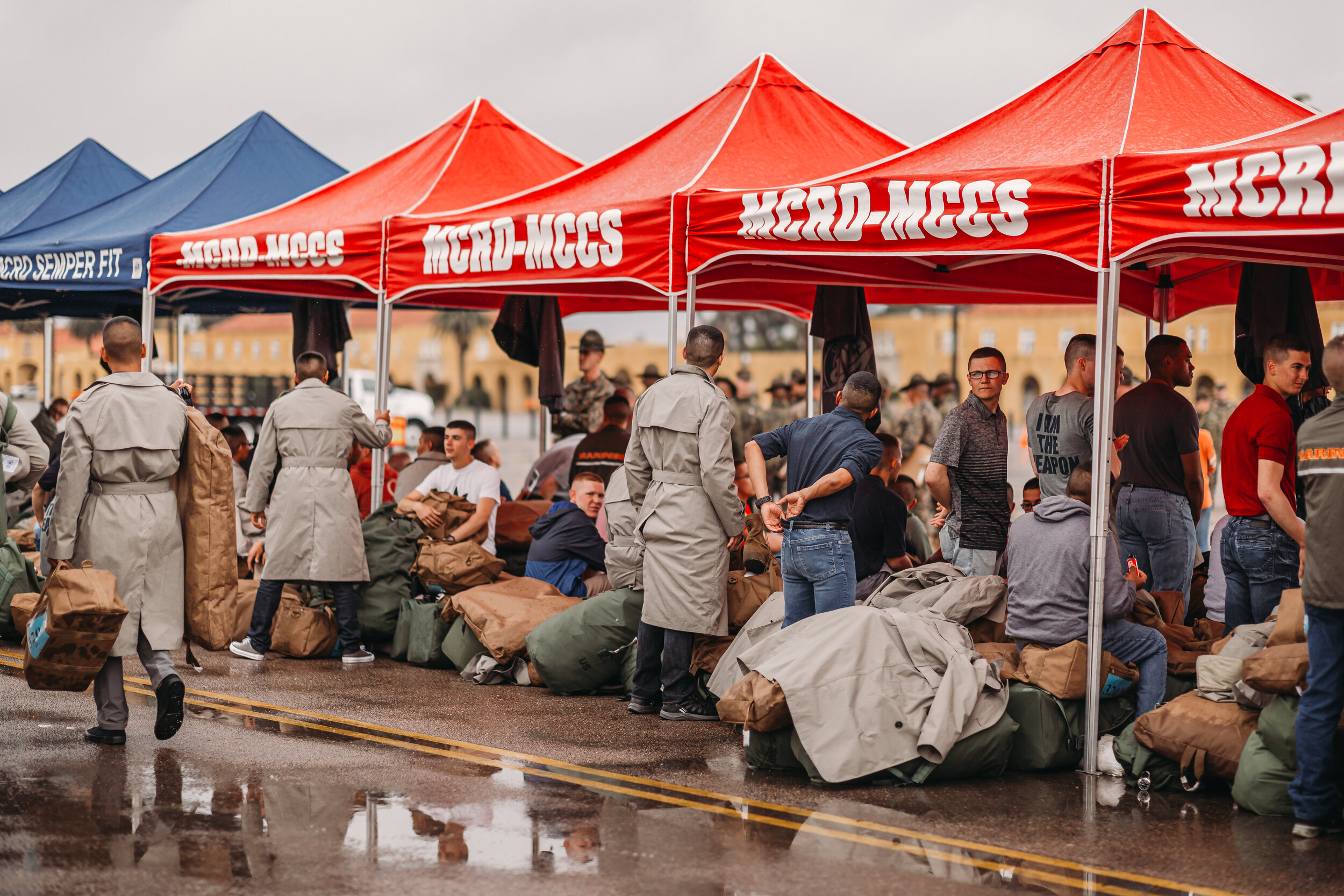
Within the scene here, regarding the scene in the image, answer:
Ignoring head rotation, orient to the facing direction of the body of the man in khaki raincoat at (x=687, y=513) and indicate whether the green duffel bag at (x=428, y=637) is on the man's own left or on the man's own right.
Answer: on the man's own left

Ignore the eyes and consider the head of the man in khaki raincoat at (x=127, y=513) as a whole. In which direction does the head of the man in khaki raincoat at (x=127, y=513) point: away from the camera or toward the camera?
away from the camera

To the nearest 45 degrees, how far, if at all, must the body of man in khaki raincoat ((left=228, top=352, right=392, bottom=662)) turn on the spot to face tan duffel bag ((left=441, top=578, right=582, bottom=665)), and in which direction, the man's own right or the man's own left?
approximately 135° to the man's own right

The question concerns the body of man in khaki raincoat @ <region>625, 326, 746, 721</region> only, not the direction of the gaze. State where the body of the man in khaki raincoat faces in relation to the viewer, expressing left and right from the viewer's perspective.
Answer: facing away from the viewer and to the right of the viewer

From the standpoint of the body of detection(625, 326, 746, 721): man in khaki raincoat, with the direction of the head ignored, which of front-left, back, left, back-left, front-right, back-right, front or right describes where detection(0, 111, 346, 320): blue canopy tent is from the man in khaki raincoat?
left

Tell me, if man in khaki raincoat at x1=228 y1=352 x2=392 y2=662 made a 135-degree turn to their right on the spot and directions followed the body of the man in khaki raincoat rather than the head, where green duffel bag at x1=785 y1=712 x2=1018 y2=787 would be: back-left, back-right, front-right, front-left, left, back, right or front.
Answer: front

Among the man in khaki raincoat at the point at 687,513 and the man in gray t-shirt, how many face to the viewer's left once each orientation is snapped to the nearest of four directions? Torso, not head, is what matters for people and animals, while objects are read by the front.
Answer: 0

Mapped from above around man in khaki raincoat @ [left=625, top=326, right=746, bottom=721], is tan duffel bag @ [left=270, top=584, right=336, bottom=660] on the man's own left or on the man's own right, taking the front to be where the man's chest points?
on the man's own left

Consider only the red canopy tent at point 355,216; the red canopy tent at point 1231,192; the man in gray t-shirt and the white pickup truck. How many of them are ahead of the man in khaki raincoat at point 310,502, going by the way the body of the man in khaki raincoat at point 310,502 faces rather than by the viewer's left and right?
2

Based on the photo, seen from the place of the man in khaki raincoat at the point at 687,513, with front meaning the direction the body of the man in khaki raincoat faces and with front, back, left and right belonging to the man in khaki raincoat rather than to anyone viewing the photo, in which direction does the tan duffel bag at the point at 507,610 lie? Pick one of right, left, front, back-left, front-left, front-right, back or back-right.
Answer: left

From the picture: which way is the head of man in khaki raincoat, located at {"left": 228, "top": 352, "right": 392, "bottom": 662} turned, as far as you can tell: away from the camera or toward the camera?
away from the camera

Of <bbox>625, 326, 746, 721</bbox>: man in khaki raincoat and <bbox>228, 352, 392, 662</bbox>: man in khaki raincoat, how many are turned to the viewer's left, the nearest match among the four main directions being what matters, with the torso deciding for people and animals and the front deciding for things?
0

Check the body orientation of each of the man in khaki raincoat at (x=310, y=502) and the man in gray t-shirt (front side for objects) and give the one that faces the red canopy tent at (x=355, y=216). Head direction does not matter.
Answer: the man in khaki raincoat

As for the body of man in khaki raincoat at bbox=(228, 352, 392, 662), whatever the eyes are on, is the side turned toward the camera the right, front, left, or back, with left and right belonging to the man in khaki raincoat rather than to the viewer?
back
